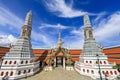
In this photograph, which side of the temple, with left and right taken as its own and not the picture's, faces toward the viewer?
front
